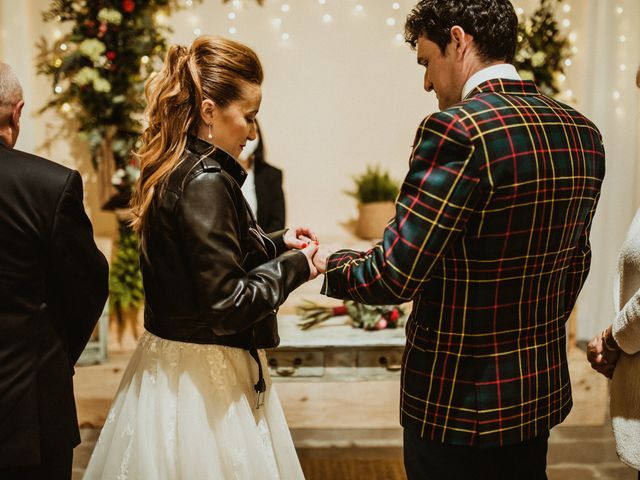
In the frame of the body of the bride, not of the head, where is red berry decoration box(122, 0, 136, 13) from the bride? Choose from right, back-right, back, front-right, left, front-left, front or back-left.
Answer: left

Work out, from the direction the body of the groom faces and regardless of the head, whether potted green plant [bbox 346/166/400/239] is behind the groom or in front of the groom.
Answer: in front

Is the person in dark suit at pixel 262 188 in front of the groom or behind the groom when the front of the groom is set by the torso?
in front

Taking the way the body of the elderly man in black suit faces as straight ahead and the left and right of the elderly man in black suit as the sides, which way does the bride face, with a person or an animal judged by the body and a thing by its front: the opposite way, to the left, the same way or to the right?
to the right

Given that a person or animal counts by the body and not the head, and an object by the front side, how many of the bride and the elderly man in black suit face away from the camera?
1

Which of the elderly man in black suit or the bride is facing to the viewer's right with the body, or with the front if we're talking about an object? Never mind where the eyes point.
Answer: the bride

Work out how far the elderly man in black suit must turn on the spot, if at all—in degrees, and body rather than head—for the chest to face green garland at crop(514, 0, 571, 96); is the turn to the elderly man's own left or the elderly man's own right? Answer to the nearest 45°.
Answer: approximately 45° to the elderly man's own right

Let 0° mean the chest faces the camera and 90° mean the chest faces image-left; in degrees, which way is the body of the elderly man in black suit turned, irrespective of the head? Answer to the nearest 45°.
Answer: approximately 180°

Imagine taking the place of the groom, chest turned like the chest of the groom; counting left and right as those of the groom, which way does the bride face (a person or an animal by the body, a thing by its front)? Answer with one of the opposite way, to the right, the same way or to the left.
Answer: to the right

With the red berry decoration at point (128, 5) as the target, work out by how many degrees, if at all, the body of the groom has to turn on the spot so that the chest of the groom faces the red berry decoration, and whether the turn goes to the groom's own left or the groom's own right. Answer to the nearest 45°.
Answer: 0° — they already face it

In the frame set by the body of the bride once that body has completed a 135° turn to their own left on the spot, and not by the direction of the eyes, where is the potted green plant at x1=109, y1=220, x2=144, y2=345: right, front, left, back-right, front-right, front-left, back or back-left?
front-right

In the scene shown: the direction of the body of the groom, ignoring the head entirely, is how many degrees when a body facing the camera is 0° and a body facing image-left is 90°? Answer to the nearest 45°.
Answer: approximately 135°

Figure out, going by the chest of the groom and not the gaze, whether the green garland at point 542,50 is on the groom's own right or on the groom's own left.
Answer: on the groom's own right
